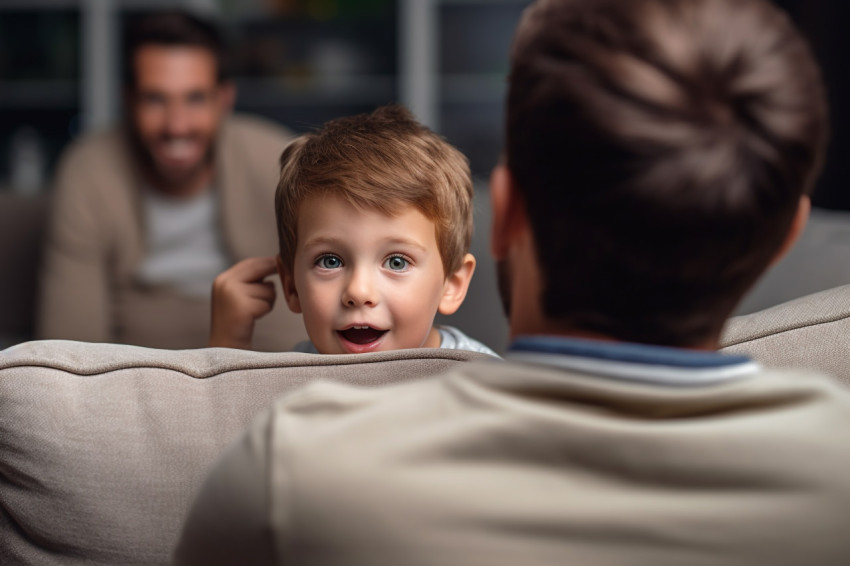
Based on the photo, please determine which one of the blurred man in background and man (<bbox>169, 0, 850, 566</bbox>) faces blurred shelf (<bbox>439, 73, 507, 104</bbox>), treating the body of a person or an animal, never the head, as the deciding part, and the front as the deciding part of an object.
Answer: the man

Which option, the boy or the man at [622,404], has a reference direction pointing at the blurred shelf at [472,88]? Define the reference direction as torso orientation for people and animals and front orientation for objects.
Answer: the man

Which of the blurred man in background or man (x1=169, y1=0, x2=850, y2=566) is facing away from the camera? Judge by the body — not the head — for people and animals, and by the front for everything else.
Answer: the man

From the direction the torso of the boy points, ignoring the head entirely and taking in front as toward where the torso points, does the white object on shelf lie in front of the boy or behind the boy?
behind

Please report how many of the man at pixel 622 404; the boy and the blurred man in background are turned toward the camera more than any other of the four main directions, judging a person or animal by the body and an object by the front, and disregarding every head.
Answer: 2

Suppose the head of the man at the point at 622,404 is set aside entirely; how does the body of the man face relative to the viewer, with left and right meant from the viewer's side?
facing away from the viewer

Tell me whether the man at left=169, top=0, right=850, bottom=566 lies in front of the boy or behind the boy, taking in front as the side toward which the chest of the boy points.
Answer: in front

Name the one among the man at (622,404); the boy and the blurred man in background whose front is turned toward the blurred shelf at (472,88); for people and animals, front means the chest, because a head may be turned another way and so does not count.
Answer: the man

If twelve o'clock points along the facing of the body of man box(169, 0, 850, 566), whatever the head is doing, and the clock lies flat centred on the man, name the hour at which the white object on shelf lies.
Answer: The white object on shelf is roughly at 11 o'clock from the man.

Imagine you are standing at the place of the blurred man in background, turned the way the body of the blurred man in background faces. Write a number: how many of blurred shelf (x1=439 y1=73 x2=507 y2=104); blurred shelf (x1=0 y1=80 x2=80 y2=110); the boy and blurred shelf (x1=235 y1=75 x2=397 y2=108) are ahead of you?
1

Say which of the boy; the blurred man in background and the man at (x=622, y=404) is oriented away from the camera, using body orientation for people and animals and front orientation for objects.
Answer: the man

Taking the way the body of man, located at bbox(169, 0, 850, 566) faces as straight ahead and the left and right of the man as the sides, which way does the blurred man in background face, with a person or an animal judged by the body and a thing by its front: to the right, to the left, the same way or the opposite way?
the opposite way

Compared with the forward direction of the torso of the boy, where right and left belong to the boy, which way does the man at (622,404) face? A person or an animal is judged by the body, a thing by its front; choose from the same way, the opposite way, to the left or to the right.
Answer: the opposite way

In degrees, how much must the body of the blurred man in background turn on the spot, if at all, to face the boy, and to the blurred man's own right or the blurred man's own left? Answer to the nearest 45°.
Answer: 0° — they already face them

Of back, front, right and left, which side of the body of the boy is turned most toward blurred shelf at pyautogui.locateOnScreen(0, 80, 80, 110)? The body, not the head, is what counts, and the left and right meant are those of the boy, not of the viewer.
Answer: back
